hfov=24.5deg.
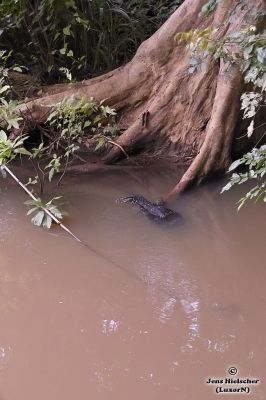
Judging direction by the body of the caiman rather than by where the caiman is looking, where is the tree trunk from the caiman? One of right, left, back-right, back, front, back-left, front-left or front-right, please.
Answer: right

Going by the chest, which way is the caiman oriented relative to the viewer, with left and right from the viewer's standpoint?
facing to the left of the viewer

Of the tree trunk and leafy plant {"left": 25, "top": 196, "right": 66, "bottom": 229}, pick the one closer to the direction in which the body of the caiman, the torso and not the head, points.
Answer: the leafy plant
